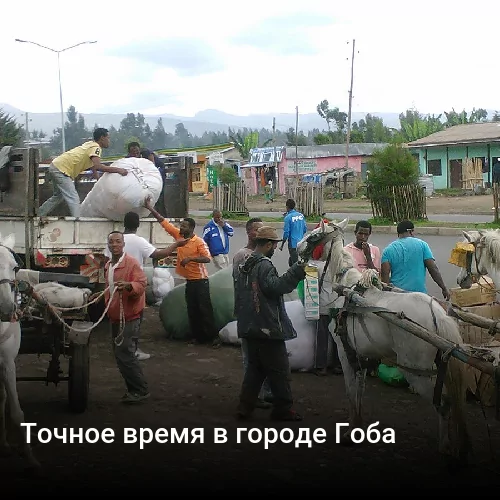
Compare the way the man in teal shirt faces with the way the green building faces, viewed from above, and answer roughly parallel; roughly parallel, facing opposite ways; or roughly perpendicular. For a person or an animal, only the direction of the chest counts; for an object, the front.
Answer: roughly parallel, facing opposite ways

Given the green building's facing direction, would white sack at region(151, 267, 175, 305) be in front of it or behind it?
in front

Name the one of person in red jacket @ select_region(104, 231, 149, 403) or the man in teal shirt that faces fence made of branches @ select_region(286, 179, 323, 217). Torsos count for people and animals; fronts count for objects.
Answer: the man in teal shirt

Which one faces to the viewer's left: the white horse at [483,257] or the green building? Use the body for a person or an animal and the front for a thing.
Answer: the white horse

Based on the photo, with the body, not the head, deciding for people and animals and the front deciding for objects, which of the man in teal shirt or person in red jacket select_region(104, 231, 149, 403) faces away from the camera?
the man in teal shirt

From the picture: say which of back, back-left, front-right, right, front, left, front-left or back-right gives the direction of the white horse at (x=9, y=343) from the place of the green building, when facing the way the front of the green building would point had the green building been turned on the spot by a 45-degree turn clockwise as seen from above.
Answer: front-left

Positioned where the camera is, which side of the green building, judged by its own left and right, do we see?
front

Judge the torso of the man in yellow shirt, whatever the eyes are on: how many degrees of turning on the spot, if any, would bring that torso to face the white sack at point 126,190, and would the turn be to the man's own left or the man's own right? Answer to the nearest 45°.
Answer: approximately 45° to the man's own right

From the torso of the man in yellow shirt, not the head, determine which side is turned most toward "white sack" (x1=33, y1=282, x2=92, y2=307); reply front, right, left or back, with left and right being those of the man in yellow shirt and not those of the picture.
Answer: right

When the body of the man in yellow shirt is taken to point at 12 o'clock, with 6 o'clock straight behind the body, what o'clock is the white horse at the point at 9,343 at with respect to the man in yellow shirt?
The white horse is roughly at 3 o'clock from the man in yellow shirt.

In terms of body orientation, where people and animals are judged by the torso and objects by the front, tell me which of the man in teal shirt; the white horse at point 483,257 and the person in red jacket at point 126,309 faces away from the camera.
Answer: the man in teal shirt

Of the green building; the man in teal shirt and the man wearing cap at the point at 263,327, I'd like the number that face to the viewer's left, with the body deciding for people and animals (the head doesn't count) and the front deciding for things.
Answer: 0

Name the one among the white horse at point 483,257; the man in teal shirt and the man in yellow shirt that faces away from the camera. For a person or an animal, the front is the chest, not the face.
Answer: the man in teal shirt

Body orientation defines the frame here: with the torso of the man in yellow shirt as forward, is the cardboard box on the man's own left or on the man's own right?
on the man's own right

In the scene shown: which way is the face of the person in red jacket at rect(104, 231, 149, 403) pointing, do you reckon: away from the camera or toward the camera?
toward the camera

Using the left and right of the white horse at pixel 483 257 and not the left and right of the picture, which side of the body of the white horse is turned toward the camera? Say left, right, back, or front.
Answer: left

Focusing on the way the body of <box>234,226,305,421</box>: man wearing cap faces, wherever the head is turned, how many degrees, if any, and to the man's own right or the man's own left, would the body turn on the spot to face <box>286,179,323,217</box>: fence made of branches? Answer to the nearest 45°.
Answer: approximately 45° to the man's own left

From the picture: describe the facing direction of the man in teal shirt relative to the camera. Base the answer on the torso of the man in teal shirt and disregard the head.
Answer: away from the camera

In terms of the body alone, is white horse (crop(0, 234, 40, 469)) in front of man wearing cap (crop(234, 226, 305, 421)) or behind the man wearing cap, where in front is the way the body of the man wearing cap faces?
behind

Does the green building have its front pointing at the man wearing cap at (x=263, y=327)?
yes

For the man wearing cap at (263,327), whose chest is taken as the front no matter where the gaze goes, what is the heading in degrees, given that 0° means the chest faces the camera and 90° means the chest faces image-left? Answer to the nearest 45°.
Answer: approximately 225°
